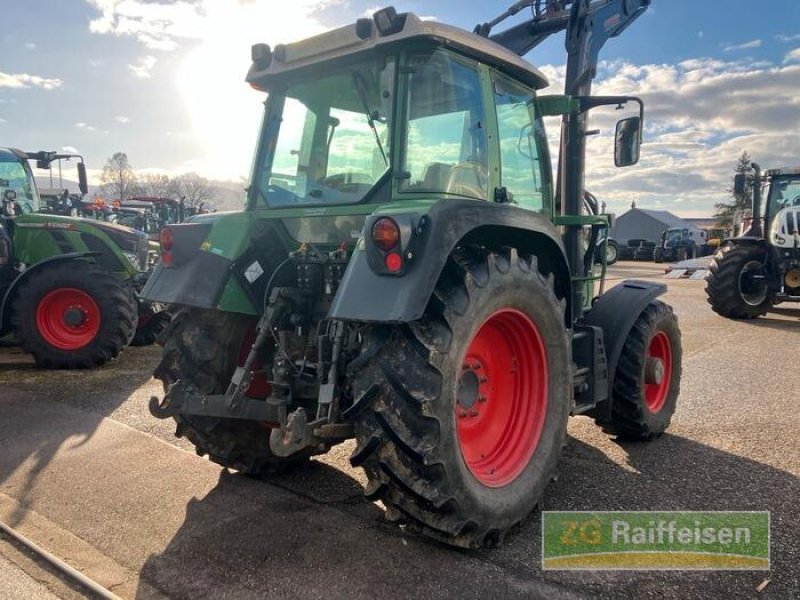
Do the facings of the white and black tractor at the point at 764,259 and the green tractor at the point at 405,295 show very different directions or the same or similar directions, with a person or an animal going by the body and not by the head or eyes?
very different directions

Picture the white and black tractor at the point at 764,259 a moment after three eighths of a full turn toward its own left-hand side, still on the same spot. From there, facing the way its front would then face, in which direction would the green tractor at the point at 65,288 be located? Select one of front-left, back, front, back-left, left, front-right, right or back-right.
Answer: back-right

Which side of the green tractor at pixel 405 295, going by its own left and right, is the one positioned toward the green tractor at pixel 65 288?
left

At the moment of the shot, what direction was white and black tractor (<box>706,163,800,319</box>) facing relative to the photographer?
facing the viewer and to the left of the viewer

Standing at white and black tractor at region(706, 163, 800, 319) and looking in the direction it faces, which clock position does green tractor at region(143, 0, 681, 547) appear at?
green tractor at region(143, 0, 681, 547) is roughly at 11 o'clock from white and black tractor at region(706, 163, 800, 319).

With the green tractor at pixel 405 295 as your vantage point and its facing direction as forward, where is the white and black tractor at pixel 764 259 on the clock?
the white and black tractor at pixel 764 259 is roughly at 12 o'clock from the green tractor at pixel 405 295.

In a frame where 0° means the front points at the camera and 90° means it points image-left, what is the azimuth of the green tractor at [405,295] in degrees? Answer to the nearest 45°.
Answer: approximately 225°
